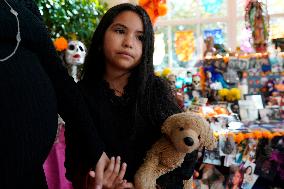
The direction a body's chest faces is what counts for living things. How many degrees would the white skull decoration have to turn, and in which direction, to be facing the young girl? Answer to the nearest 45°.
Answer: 0° — it already faces them

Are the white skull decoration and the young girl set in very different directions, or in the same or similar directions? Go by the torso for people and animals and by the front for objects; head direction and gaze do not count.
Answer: same or similar directions

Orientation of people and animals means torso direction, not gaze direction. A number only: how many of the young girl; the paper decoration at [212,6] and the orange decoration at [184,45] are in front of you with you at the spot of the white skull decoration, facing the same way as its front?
1

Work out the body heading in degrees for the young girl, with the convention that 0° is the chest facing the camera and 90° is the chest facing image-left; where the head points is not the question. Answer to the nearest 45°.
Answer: approximately 0°

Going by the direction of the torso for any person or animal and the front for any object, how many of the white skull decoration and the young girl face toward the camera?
2

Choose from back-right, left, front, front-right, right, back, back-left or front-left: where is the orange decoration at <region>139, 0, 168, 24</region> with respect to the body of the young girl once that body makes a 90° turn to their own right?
right

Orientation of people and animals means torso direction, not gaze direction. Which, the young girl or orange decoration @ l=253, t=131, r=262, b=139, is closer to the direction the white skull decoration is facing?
the young girl

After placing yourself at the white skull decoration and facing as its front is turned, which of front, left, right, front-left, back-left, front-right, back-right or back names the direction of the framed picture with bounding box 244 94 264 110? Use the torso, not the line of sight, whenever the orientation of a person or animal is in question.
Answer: left

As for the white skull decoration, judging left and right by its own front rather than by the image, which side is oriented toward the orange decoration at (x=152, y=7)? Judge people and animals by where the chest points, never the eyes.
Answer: left

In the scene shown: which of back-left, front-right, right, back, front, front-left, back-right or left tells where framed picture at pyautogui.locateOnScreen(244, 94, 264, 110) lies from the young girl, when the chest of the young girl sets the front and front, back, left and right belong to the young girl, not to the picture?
back-left

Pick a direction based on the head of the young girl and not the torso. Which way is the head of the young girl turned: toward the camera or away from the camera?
toward the camera

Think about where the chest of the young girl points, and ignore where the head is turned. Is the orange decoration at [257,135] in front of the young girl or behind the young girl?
behind

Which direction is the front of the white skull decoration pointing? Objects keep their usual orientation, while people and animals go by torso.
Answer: toward the camera

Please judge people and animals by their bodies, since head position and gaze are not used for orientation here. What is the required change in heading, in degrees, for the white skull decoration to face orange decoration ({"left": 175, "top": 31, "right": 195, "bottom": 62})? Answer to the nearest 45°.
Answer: approximately 135° to its left

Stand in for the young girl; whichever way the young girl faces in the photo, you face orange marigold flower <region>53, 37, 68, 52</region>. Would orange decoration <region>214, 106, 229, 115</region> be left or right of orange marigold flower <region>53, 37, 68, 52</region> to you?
right

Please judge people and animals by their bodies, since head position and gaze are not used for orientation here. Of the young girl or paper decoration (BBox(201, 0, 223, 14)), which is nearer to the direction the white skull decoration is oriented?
the young girl
